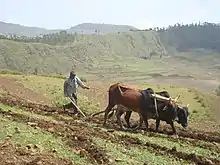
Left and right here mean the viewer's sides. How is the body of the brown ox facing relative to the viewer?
facing to the right of the viewer
